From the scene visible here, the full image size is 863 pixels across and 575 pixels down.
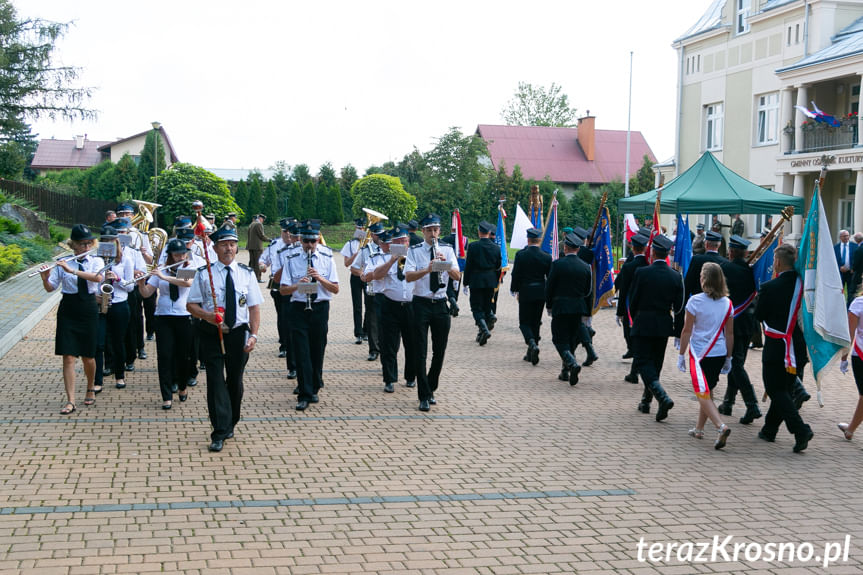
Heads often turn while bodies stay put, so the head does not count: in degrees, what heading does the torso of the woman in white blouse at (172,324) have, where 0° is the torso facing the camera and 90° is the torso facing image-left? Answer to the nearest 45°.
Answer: approximately 0°

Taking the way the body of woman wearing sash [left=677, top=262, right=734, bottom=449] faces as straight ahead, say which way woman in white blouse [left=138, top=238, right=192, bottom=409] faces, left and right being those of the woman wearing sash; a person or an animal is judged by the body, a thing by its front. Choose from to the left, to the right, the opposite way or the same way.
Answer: the opposite way

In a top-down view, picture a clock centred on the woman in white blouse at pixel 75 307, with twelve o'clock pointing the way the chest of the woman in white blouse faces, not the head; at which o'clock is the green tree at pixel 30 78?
The green tree is roughly at 6 o'clock from the woman in white blouse.

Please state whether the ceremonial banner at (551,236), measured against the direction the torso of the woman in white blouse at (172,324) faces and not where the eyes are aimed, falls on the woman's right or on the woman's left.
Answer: on the woman's left

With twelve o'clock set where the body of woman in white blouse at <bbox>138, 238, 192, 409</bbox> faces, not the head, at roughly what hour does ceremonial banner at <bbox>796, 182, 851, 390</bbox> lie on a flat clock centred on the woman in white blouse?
The ceremonial banner is roughly at 10 o'clock from the woman in white blouse.

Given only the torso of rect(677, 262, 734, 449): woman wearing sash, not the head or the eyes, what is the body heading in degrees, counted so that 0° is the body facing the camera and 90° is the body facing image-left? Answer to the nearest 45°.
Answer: approximately 135°
